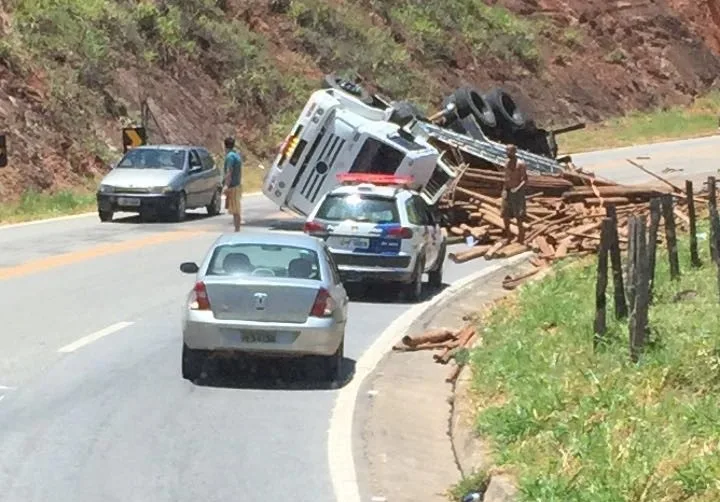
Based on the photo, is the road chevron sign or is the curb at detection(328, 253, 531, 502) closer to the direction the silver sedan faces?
the road chevron sign

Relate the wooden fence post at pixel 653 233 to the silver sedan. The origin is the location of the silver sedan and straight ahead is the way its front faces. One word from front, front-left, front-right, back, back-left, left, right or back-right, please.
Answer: right

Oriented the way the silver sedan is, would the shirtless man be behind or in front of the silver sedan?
in front

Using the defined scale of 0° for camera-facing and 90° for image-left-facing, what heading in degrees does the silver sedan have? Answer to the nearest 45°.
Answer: approximately 180°

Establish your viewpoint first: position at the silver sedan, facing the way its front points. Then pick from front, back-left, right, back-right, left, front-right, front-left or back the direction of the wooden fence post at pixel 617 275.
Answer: right

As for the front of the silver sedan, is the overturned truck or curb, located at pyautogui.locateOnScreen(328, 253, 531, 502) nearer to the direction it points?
the overturned truck

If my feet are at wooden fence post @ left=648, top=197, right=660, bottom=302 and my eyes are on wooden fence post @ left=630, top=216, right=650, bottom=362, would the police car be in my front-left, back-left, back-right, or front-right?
back-right

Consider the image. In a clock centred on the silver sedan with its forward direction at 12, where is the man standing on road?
The man standing on road is roughly at 12 o'clock from the silver sedan.

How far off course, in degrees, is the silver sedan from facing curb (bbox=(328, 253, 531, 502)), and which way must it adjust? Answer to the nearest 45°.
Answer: approximately 135° to its right

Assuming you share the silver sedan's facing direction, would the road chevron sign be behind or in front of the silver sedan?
in front

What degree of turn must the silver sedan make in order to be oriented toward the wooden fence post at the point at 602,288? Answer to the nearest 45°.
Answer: approximately 90° to its right
